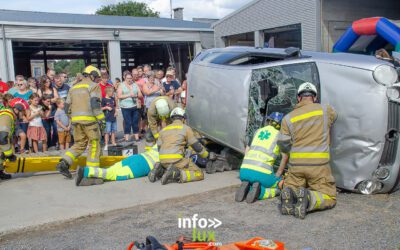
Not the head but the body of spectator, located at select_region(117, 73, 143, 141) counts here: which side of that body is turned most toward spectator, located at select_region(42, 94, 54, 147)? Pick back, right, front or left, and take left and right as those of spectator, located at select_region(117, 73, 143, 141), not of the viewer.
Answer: right

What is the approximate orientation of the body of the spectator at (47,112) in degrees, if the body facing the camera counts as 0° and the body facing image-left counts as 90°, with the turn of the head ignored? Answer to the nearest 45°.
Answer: approximately 315°

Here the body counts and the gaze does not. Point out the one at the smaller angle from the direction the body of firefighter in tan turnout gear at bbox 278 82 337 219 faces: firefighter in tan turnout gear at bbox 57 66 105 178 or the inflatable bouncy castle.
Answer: the inflatable bouncy castle

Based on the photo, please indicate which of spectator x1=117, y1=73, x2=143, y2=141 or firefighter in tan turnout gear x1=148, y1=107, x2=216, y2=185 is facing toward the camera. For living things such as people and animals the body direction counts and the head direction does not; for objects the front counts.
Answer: the spectator

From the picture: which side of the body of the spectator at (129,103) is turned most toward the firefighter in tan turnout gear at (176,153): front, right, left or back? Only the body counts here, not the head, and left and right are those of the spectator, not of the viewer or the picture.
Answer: front

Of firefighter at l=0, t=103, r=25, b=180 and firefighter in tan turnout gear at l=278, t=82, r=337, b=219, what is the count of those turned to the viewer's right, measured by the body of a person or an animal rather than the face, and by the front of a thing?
1

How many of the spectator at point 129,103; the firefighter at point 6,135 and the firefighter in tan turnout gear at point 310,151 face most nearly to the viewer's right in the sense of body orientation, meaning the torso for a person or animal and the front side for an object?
1

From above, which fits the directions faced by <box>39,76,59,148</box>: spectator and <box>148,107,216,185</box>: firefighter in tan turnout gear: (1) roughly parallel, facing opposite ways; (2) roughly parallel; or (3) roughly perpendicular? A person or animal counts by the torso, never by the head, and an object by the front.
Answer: roughly parallel, facing opposite ways

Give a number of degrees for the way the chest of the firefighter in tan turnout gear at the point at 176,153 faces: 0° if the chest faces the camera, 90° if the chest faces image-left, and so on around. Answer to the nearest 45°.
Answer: approximately 225°

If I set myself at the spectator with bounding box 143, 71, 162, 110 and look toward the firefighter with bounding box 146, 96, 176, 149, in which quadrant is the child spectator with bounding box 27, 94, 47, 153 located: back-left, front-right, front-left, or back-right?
front-right

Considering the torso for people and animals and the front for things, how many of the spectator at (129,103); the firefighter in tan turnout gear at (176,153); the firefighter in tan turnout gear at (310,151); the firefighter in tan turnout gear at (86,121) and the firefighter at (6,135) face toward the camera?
1

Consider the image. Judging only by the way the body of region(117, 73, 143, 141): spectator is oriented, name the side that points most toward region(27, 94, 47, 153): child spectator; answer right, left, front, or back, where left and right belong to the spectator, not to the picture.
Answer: right

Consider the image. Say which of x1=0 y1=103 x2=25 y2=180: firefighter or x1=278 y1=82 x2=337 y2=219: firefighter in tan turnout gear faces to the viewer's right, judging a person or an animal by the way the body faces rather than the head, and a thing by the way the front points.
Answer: the firefighter

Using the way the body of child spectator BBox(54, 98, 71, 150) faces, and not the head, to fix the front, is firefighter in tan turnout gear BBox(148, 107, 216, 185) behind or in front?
in front

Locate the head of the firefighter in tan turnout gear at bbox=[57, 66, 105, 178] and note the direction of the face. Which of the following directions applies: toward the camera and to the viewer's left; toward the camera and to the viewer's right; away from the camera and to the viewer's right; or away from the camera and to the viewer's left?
away from the camera and to the viewer's right

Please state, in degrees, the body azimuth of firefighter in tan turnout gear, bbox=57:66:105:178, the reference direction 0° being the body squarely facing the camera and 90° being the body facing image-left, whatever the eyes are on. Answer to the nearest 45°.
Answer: approximately 225°

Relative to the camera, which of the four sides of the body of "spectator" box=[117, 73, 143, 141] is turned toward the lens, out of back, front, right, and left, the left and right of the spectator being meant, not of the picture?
front
